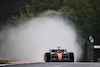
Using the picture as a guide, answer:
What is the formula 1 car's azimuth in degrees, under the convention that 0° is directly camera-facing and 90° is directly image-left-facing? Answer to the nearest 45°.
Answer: approximately 0°
